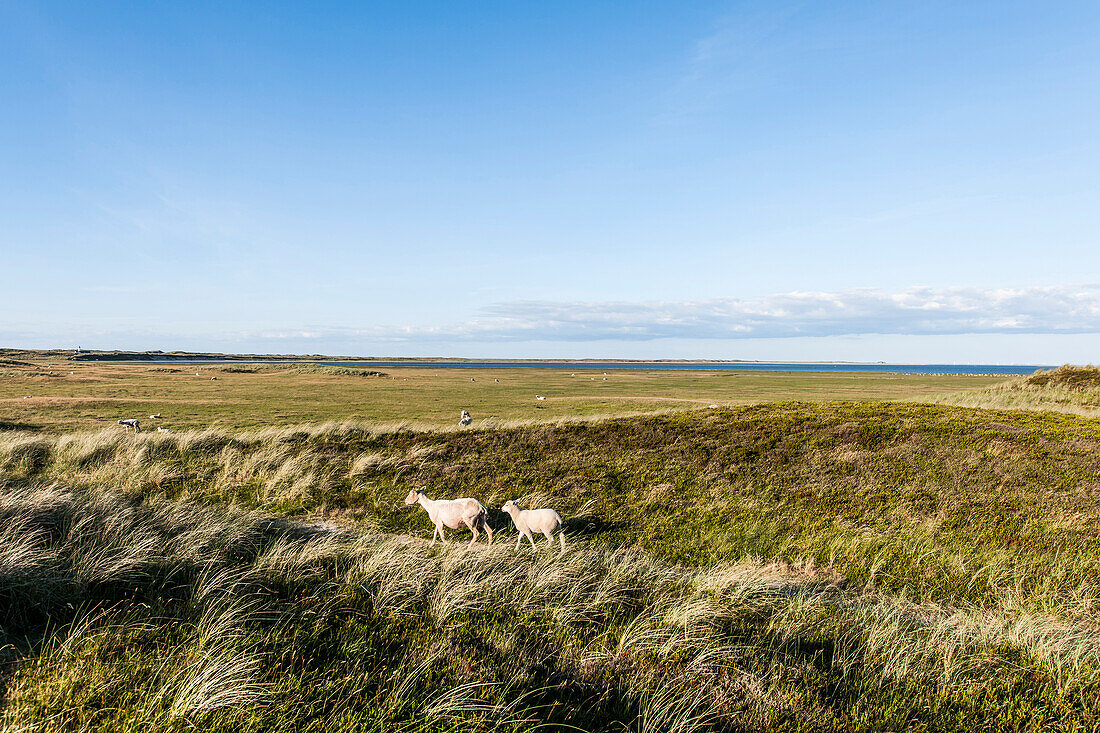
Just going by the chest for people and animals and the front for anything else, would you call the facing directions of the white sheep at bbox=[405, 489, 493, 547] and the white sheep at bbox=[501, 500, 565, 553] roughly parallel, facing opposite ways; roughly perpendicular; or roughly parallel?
roughly parallel

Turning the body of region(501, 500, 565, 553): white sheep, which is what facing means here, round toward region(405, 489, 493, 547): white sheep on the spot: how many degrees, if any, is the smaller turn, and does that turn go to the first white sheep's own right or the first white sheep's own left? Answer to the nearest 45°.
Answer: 0° — it already faces it

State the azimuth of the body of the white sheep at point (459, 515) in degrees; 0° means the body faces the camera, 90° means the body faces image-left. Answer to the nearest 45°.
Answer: approximately 90°

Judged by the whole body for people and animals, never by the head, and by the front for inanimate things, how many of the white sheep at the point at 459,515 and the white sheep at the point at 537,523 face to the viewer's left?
2

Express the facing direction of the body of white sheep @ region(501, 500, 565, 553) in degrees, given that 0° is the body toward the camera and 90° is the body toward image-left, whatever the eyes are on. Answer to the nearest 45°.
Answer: approximately 90°

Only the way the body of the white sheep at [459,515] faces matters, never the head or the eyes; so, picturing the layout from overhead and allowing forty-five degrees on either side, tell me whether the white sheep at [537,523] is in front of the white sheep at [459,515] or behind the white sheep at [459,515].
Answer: behind
